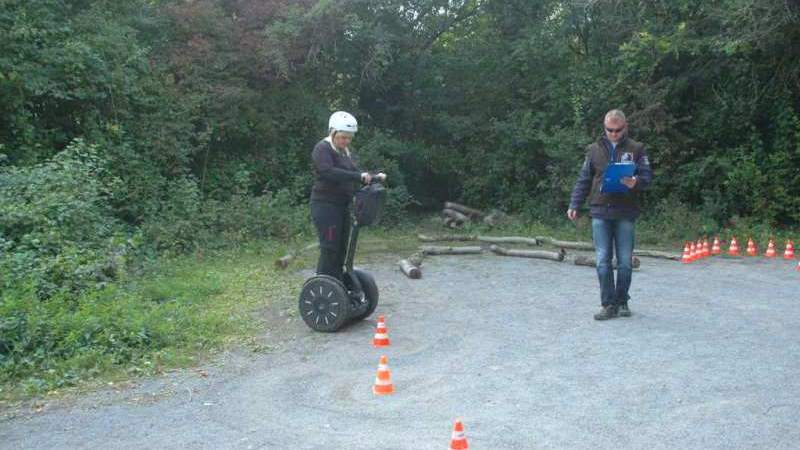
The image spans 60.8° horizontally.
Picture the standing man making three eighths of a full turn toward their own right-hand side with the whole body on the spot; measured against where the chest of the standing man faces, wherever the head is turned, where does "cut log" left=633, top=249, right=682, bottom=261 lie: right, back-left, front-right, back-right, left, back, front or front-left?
front-right

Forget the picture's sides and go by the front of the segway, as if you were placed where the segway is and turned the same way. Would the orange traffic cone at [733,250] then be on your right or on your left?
on your left

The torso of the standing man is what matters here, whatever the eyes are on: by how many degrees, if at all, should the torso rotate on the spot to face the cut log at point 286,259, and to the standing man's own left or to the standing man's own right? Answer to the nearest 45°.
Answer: approximately 135° to the standing man's own right

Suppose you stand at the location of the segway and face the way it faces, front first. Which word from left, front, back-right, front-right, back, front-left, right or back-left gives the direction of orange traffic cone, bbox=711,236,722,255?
left

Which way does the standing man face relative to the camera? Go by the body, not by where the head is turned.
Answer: toward the camera

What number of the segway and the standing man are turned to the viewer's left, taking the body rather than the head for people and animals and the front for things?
0

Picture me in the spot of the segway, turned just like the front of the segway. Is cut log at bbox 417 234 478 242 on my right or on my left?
on my left

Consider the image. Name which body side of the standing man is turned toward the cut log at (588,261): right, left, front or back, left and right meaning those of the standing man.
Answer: back

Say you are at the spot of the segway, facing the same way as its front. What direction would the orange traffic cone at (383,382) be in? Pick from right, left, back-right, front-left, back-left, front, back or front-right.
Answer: front-right

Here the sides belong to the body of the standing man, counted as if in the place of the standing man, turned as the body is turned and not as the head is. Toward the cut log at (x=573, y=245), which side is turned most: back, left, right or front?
back

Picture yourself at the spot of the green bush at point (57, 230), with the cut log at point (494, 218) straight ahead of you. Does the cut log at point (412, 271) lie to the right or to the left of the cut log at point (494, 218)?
right

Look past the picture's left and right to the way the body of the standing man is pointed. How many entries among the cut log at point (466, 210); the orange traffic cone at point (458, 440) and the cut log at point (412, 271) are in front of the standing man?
1
